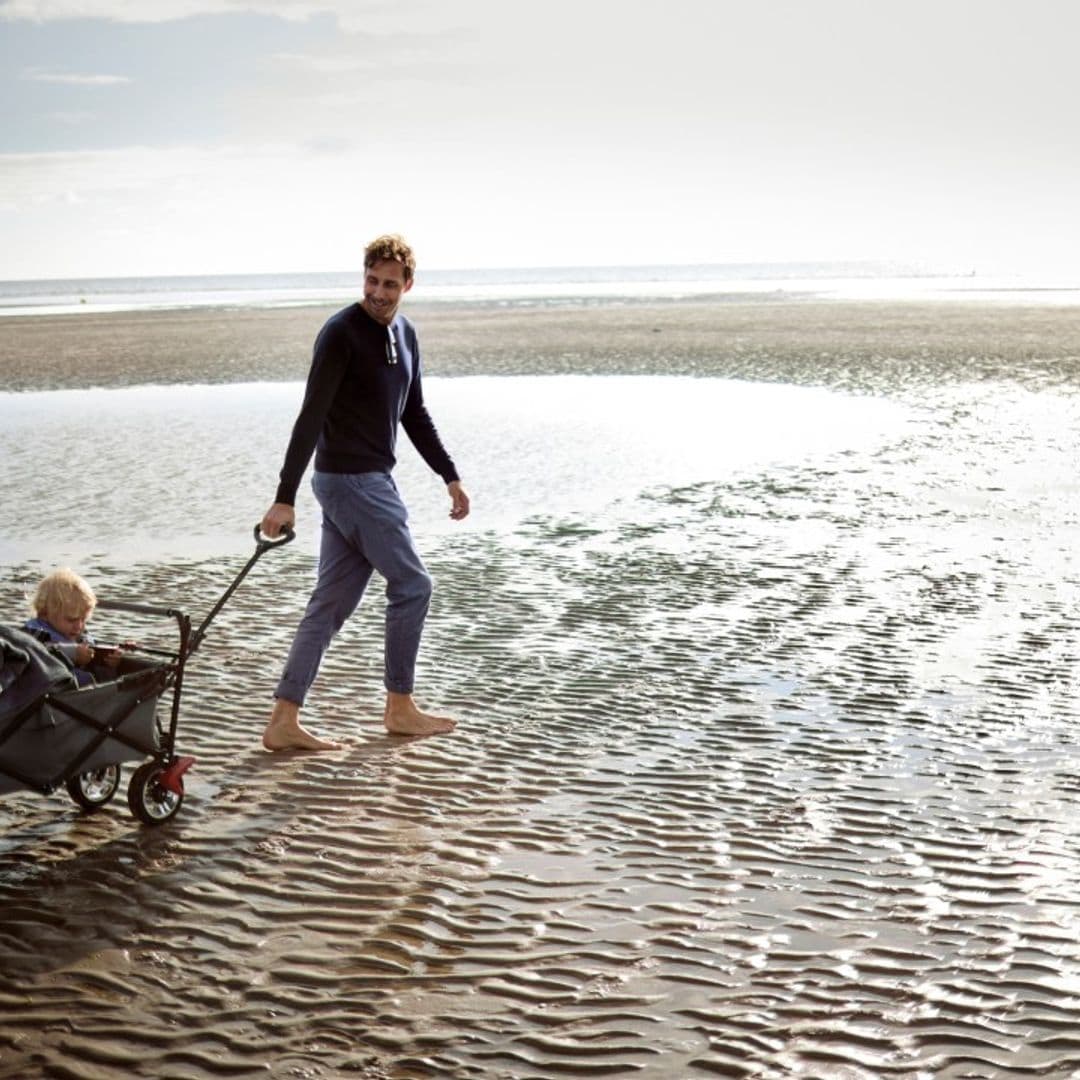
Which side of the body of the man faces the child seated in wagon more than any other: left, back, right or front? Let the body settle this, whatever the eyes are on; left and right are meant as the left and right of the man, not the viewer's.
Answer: right

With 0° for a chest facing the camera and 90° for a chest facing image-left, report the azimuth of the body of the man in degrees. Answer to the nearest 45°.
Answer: approximately 315°

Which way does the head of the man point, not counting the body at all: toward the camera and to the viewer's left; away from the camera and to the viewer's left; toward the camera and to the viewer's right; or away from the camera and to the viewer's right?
toward the camera and to the viewer's left
